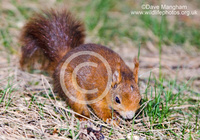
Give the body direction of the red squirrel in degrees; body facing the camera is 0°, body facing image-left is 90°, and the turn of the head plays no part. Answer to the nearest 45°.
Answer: approximately 315°
